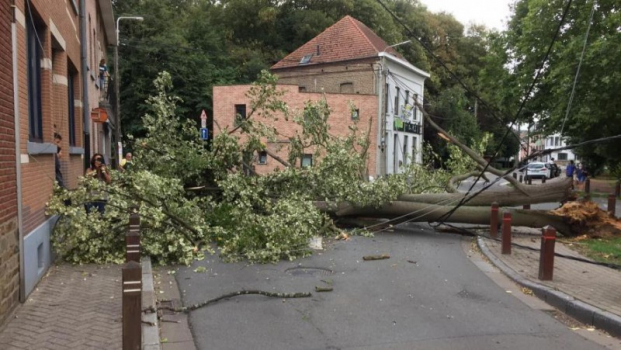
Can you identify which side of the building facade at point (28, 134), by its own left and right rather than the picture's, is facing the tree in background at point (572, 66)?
front

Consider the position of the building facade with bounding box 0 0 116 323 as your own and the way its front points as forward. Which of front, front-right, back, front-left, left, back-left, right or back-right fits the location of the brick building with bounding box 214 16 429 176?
front-left

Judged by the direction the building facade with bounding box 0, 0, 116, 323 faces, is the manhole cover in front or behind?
in front

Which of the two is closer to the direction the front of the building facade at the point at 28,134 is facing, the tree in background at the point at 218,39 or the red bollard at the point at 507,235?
the red bollard

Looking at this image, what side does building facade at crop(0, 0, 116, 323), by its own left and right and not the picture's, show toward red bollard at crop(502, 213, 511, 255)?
front

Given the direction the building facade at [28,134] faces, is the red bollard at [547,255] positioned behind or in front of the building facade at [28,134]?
in front

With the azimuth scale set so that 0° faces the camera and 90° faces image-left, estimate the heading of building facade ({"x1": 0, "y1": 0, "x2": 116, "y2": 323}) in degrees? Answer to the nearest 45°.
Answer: approximately 270°

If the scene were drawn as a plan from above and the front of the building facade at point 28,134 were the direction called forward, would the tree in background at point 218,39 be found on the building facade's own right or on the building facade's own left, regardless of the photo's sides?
on the building facade's own left
